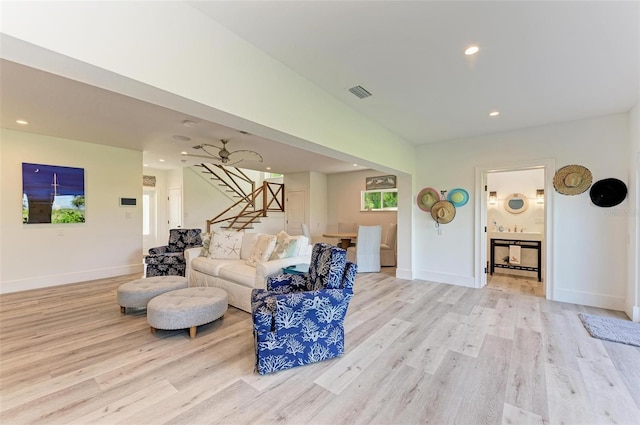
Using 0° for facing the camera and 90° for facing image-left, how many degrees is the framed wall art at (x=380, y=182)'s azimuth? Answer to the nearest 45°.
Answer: approximately 0°

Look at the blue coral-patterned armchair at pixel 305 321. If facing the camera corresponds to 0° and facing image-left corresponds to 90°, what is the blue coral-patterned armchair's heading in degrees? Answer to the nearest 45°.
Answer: approximately 90°

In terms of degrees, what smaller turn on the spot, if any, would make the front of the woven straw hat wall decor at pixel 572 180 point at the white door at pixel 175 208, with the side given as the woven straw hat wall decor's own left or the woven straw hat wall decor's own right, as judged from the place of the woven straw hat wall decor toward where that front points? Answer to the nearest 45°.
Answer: approximately 90° to the woven straw hat wall decor's own right

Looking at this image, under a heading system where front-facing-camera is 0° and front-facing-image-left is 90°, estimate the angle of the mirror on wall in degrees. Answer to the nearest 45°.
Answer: approximately 0°

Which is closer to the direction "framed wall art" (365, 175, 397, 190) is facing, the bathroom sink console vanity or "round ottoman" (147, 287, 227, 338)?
the round ottoman

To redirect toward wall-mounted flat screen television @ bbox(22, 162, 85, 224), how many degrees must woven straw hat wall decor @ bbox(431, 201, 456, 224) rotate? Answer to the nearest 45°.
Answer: approximately 45° to its right

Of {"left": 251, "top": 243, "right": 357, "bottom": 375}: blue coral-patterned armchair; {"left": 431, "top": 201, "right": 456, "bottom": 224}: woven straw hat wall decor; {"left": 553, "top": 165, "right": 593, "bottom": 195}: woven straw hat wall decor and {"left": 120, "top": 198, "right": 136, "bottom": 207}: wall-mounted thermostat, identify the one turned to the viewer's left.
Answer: the blue coral-patterned armchair

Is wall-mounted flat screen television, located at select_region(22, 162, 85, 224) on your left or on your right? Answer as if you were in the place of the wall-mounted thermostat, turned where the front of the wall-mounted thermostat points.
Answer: on your right

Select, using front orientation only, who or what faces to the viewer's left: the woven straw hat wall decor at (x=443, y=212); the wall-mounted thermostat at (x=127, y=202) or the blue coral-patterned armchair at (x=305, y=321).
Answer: the blue coral-patterned armchair

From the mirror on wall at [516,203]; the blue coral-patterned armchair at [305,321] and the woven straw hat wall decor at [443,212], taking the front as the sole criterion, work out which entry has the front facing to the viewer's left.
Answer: the blue coral-patterned armchair
